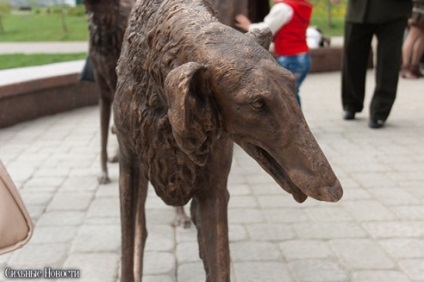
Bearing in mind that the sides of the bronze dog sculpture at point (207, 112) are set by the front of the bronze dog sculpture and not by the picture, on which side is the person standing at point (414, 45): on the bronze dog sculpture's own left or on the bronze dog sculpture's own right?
on the bronze dog sculpture's own left

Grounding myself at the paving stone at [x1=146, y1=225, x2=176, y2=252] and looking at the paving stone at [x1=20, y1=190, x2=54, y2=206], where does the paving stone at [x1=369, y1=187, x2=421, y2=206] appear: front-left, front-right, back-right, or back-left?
back-right

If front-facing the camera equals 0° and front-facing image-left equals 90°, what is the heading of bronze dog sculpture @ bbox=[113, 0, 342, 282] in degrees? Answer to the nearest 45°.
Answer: approximately 315°

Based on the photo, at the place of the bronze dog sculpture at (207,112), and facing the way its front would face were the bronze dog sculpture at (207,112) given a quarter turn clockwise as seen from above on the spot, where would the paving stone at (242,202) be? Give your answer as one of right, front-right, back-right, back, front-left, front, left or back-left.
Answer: back-right

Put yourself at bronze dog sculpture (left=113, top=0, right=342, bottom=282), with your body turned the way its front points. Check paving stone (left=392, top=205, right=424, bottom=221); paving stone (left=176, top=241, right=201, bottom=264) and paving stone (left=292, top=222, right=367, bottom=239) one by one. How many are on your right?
0

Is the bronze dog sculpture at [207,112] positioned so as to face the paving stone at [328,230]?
no

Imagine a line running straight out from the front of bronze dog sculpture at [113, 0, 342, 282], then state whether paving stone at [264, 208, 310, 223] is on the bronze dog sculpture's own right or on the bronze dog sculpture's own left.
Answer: on the bronze dog sculpture's own left

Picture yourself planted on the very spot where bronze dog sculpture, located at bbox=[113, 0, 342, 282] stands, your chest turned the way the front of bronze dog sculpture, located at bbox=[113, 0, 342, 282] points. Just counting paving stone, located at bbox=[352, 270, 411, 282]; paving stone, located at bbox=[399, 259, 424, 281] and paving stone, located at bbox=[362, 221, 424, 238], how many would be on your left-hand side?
3

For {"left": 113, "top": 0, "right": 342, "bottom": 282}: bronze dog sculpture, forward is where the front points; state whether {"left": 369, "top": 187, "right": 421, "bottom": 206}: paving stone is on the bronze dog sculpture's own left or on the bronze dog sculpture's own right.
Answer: on the bronze dog sculpture's own left

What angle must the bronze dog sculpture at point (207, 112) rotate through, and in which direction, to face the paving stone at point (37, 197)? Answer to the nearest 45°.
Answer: approximately 180°

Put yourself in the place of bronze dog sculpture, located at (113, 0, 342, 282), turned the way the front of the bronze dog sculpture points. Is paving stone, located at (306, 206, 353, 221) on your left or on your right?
on your left

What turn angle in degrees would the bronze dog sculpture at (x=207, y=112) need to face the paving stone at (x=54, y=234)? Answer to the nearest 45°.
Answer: approximately 90° to its right

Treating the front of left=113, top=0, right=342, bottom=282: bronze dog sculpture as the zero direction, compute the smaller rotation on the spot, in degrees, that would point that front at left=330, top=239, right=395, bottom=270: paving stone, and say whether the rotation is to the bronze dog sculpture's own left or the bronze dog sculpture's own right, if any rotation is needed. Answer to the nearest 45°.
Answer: approximately 90° to the bronze dog sculpture's own left

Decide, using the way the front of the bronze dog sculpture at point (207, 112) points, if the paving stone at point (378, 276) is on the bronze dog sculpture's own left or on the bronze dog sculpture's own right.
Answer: on the bronze dog sculpture's own left

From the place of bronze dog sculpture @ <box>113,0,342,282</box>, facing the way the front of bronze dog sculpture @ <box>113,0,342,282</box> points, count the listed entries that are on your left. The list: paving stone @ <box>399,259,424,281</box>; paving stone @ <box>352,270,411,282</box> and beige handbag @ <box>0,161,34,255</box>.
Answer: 2

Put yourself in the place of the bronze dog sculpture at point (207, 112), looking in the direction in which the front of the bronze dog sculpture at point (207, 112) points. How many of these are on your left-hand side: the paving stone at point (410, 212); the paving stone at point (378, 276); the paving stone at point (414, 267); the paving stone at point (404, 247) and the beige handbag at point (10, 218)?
4

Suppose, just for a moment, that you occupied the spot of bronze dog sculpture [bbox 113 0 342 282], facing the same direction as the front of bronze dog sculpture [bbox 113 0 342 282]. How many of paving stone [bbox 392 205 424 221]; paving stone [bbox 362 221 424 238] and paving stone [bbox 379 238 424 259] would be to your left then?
3

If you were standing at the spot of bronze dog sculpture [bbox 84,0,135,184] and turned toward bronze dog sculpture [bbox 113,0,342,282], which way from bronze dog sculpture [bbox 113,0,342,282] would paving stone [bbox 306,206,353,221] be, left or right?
left
